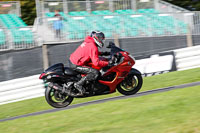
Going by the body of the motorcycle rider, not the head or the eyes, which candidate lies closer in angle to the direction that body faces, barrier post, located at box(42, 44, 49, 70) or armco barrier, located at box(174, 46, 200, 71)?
the armco barrier

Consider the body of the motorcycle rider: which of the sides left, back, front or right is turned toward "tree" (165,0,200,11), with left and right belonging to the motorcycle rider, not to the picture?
left

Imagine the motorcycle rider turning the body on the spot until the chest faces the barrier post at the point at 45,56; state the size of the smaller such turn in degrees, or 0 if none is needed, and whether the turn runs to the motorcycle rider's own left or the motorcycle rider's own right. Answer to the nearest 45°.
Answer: approximately 90° to the motorcycle rider's own left

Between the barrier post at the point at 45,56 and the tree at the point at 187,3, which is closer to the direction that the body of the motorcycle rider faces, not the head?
the tree

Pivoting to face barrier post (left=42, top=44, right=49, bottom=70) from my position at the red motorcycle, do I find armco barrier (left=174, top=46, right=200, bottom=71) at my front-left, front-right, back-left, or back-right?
front-right

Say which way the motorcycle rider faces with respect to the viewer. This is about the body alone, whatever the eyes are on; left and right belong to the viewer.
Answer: facing to the right of the viewer

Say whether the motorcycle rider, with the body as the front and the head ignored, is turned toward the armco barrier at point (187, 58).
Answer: no
